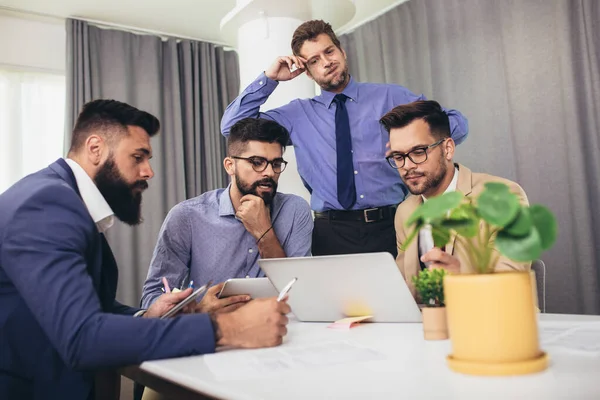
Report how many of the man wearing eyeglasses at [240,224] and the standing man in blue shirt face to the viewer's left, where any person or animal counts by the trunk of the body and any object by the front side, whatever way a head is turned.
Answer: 0

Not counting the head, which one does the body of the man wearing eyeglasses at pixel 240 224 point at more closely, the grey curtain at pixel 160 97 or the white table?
the white table

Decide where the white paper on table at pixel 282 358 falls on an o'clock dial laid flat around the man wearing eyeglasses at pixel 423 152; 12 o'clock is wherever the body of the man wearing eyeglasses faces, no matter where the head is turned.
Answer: The white paper on table is roughly at 11 o'clock from the man wearing eyeglasses.

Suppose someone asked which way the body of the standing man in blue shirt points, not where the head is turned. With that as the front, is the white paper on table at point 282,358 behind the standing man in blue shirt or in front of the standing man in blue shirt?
in front

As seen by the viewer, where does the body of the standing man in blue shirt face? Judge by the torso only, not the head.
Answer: toward the camera

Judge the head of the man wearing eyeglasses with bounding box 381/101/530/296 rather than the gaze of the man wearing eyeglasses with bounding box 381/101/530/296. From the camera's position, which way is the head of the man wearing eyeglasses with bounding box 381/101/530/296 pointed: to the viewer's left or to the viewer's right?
to the viewer's left

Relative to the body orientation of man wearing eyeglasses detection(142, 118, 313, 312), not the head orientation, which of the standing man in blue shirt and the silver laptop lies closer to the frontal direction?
the silver laptop

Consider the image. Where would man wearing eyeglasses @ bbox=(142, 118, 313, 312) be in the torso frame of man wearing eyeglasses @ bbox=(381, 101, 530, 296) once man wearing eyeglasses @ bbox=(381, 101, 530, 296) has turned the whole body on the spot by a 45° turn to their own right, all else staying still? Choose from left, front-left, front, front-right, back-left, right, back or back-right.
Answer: front

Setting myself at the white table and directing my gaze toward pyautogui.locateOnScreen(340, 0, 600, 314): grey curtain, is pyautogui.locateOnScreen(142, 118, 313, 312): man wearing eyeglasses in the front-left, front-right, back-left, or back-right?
front-left

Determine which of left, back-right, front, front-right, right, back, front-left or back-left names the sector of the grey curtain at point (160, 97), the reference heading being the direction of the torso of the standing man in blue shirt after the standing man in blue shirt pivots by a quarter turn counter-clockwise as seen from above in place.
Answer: back-left

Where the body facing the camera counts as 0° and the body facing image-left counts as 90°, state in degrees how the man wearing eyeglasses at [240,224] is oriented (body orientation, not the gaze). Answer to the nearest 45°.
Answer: approximately 315°

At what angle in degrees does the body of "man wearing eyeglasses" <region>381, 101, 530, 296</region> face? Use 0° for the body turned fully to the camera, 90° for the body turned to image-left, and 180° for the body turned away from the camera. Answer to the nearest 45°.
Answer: approximately 45°

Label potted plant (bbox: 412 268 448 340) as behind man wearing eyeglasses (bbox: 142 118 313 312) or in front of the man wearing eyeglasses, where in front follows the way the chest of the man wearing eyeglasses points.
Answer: in front

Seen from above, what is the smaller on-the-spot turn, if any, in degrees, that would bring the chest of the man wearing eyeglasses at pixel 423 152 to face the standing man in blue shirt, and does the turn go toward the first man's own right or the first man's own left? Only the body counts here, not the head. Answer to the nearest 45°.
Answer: approximately 90° to the first man's own right

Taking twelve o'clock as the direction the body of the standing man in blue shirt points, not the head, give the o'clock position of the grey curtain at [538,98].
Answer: The grey curtain is roughly at 8 o'clock from the standing man in blue shirt.

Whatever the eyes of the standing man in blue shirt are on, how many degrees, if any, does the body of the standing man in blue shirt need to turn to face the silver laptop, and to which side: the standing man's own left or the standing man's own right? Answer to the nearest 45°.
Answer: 0° — they already face it

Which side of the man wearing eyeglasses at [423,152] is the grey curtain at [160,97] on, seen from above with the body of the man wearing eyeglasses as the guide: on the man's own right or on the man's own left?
on the man's own right
